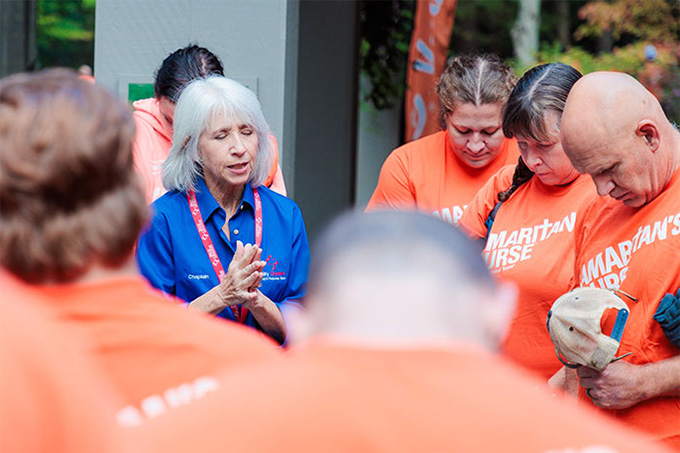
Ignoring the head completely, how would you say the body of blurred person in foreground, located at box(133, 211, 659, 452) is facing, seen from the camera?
away from the camera

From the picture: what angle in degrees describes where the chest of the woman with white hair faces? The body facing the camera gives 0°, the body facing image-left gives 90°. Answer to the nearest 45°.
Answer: approximately 315°

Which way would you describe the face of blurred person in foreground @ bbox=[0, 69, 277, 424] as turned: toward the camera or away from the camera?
away from the camera

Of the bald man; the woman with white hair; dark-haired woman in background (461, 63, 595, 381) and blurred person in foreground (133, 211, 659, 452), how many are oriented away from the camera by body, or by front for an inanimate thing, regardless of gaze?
1

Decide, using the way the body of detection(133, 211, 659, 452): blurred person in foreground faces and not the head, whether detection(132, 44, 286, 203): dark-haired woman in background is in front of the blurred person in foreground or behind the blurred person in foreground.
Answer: in front

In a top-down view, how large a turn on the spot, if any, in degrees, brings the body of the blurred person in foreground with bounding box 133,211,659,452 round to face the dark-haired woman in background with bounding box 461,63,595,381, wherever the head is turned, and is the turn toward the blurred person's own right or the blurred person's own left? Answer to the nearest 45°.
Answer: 0° — they already face them

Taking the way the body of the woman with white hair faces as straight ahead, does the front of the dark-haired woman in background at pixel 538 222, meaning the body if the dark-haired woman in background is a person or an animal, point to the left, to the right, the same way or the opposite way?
to the right

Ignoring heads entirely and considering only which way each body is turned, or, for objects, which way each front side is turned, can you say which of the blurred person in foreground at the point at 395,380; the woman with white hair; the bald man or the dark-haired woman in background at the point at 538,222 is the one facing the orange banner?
the blurred person in foreground

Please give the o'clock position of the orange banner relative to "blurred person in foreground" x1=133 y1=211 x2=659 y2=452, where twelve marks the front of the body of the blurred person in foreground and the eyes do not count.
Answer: The orange banner is roughly at 12 o'clock from the blurred person in foreground.

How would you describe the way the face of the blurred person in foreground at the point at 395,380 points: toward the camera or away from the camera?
away from the camera

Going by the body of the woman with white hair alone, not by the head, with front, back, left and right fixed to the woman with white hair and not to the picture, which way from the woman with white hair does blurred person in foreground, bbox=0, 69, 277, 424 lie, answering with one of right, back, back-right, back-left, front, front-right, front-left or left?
front-right

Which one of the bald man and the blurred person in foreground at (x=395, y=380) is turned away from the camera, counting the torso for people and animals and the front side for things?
the blurred person in foreground
